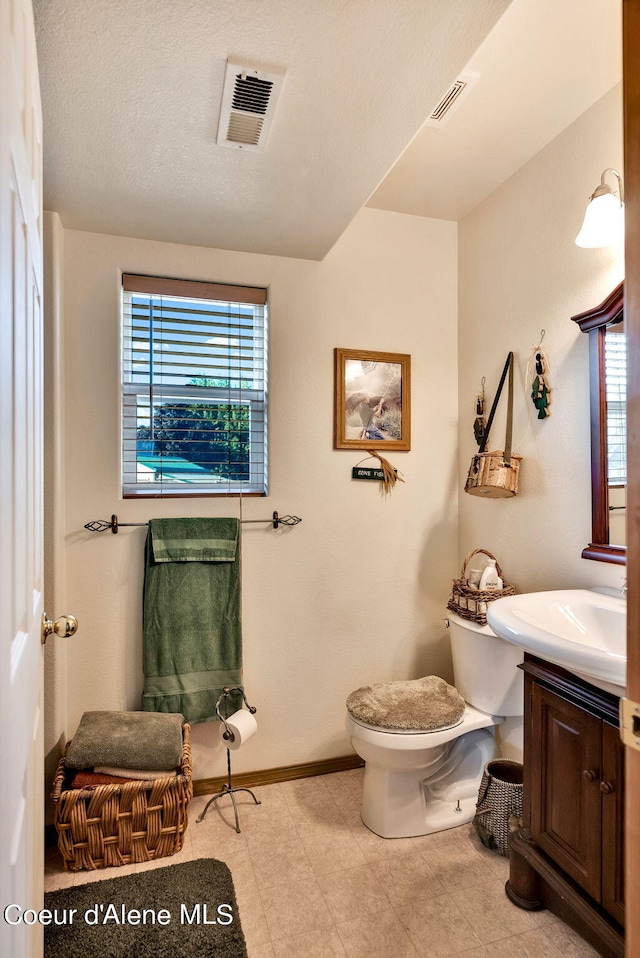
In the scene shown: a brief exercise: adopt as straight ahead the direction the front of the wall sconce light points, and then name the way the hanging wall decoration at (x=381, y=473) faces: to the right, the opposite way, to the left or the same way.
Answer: to the left

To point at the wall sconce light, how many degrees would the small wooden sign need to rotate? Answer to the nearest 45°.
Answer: approximately 45° to its left

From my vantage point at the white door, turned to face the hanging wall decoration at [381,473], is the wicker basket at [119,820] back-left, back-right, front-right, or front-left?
front-left

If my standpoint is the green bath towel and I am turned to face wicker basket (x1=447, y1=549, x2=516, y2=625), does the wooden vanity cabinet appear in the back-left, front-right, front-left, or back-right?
front-right

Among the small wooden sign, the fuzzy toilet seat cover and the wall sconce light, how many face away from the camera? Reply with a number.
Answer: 0

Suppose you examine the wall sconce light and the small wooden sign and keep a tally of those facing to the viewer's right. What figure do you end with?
0

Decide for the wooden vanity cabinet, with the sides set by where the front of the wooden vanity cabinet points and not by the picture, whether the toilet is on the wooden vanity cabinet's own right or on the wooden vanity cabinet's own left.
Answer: on the wooden vanity cabinet's own right

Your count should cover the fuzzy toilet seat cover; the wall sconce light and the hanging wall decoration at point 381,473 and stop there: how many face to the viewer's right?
0

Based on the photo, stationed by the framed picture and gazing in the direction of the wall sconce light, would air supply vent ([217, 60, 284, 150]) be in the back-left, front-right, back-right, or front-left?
front-right

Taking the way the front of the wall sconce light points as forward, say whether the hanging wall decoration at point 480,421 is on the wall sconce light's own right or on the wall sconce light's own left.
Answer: on the wall sconce light's own right

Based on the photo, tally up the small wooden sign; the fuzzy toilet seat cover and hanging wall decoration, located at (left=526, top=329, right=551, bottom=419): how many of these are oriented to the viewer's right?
0

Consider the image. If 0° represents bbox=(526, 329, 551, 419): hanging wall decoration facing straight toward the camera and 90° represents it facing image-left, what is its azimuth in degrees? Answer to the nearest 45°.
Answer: approximately 45°

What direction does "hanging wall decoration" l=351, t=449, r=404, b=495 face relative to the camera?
toward the camera

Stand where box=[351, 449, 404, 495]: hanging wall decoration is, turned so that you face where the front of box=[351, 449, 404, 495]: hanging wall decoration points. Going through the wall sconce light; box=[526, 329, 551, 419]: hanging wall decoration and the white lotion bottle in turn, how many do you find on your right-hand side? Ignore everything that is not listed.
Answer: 0
